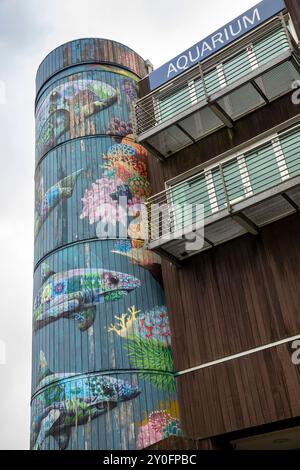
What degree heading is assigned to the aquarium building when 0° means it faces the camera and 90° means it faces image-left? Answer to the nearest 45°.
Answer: approximately 45°

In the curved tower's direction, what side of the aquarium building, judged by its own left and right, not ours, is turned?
right
